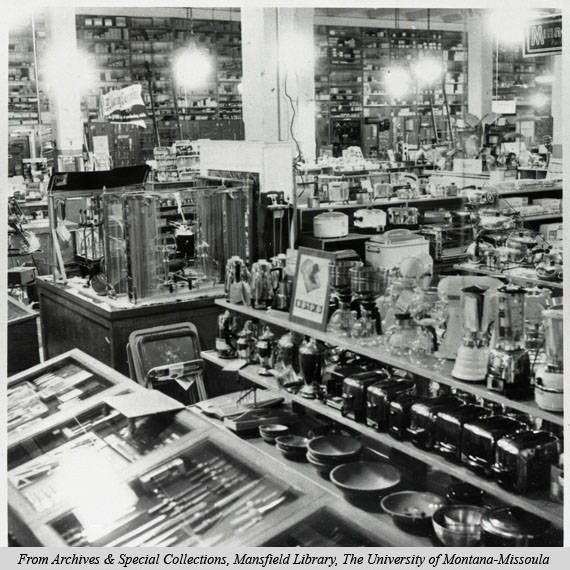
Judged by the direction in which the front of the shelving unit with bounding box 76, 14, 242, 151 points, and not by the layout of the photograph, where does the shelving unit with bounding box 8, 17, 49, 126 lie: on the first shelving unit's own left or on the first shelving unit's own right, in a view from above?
on the first shelving unit's own right

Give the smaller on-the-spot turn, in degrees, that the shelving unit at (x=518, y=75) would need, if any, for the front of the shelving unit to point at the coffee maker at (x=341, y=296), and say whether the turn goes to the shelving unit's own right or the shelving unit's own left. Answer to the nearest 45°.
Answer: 0° — it already faces it

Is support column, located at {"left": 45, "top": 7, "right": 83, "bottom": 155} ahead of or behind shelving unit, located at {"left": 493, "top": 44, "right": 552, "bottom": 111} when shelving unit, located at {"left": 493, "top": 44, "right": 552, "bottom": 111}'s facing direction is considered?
ahead

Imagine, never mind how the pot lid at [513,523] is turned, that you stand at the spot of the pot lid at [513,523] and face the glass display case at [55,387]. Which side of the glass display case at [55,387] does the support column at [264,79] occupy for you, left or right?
right

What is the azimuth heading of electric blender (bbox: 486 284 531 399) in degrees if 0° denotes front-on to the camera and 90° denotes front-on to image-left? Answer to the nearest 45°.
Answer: approximately 45°

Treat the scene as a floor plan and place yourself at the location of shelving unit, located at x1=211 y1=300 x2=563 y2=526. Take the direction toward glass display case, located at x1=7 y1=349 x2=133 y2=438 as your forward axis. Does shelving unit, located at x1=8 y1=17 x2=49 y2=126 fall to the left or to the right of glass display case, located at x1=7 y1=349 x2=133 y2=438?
right

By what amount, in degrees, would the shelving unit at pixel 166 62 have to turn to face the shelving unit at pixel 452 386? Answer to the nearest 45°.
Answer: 0° — it already faces it

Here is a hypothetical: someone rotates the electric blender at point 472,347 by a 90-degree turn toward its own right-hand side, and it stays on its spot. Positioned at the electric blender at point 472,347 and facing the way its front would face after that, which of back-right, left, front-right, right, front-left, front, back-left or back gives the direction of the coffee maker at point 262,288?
front
